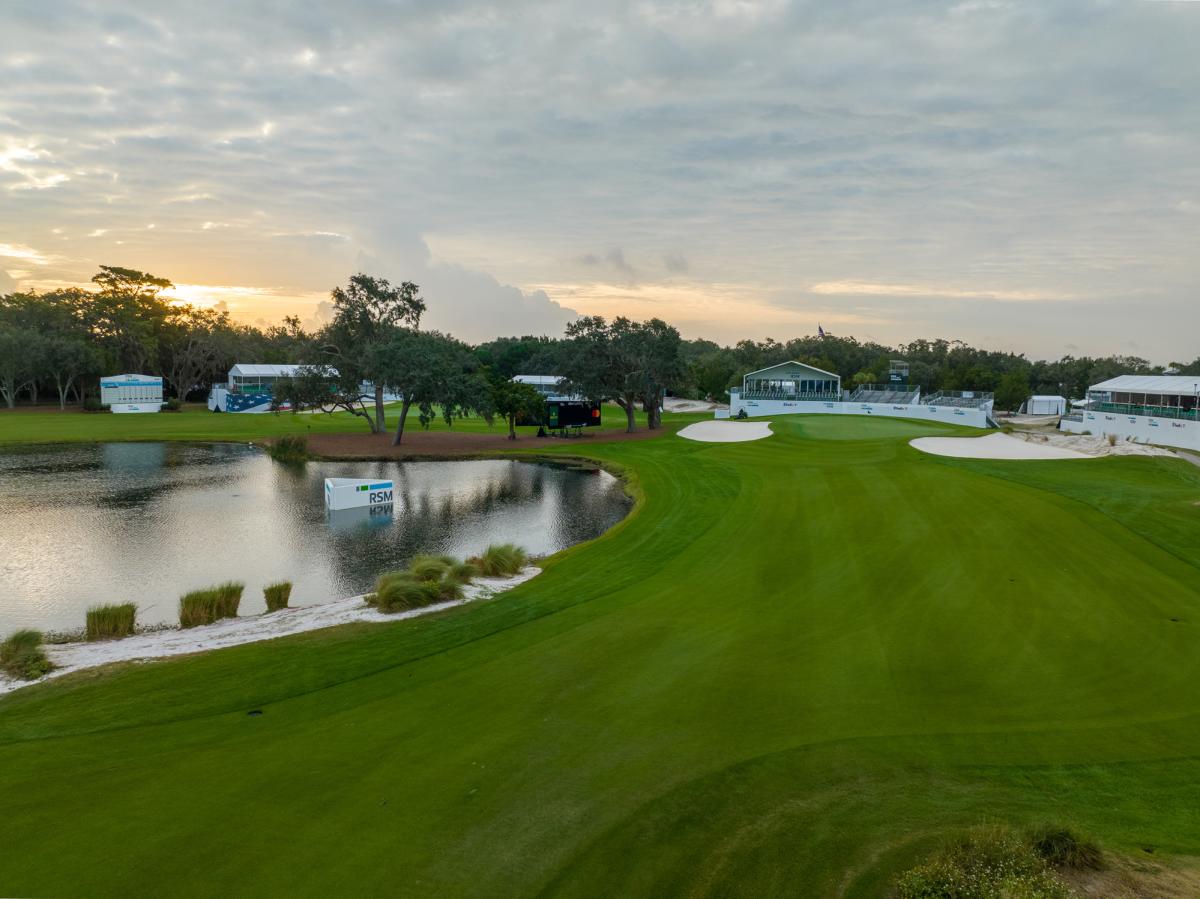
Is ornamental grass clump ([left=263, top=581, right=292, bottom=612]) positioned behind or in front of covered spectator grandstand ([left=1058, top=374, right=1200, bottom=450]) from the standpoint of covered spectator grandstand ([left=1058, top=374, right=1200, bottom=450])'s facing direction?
in front

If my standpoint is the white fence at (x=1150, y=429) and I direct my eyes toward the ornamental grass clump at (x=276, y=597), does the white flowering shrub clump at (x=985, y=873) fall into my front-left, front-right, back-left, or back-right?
front-left

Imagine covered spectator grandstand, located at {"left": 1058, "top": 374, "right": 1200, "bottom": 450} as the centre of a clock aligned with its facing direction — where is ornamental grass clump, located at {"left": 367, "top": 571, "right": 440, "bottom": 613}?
The ornamental grass clump is roughly at 11 o'clock from the covered spectator grandstand.

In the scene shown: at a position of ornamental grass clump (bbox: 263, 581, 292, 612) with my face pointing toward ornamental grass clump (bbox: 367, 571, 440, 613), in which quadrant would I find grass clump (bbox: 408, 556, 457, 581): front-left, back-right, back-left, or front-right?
front-left

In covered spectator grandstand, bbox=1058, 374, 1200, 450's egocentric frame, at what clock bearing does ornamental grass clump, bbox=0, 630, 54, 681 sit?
The ornamental grass clump is roughly at 11 o'clock from the covered spectator grandstand.

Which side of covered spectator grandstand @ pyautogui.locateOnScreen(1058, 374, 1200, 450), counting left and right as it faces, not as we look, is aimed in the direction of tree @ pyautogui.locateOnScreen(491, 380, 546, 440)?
front

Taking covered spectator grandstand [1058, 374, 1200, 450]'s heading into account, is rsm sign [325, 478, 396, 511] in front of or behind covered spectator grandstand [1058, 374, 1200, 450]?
in front

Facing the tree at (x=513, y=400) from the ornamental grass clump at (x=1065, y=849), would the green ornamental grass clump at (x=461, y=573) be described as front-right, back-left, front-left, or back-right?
front-left

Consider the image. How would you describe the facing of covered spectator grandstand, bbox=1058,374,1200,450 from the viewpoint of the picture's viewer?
facing the viewer and to the left of the viewer

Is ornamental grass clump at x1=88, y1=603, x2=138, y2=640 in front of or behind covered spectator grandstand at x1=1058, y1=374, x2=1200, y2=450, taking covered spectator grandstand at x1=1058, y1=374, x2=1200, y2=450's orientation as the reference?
in front

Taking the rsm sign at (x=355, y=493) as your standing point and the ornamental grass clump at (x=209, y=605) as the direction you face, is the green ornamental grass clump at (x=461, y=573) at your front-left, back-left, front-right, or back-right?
front-left

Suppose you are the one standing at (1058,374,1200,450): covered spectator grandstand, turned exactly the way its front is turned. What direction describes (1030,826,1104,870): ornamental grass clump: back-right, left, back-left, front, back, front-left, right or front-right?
front-left

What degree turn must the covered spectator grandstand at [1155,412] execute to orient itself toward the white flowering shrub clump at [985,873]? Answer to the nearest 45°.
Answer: approximately 45° to its left
